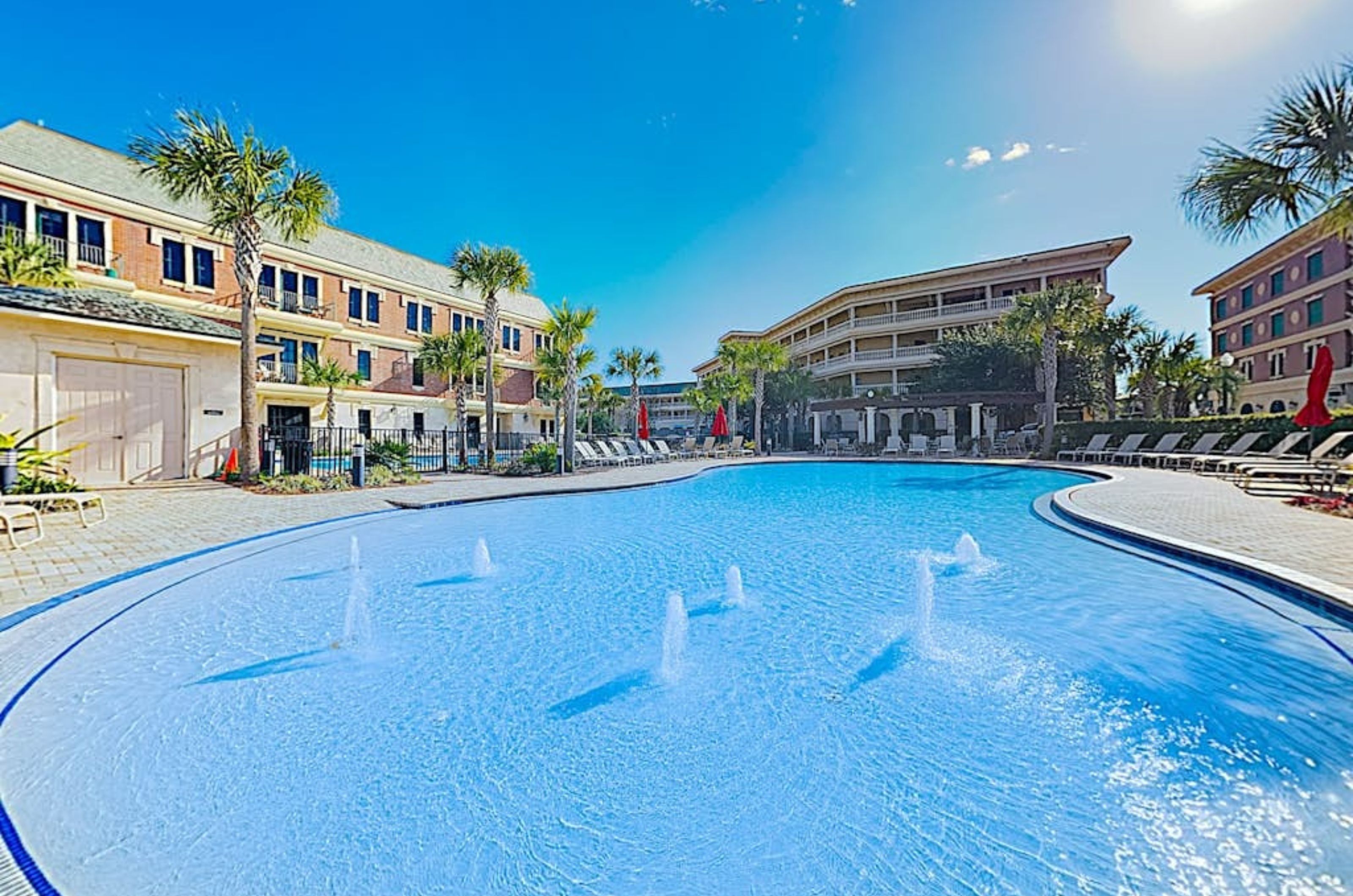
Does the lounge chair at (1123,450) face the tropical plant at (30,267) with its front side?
yes

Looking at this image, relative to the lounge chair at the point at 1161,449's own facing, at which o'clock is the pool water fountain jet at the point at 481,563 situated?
The pool water fountain jet is roughly at 11 o'clock from the lounge chair.

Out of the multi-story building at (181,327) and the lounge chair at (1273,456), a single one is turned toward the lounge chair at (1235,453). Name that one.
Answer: the multi-story building

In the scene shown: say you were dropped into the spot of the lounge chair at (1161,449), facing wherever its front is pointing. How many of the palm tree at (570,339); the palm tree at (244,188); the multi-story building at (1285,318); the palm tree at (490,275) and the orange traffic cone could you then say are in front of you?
4

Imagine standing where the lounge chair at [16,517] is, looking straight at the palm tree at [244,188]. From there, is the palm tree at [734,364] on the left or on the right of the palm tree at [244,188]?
right
